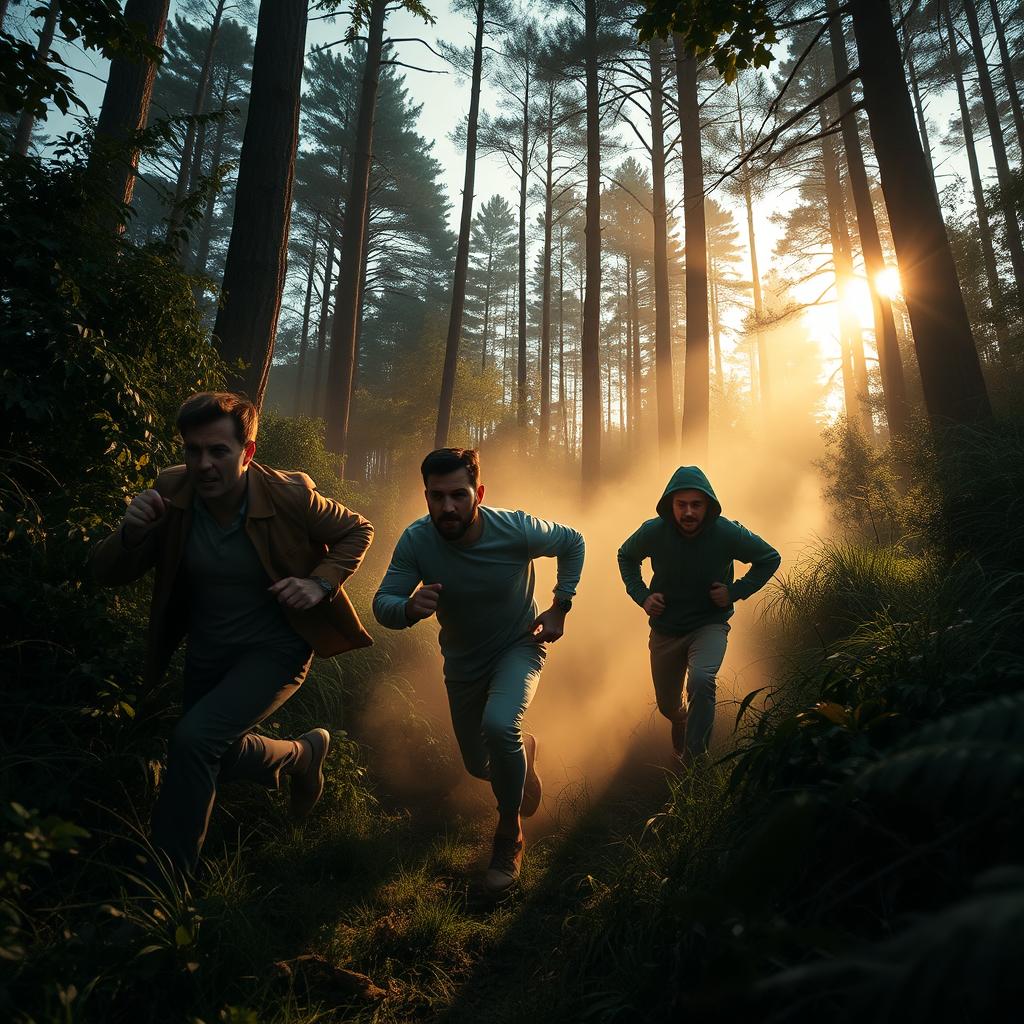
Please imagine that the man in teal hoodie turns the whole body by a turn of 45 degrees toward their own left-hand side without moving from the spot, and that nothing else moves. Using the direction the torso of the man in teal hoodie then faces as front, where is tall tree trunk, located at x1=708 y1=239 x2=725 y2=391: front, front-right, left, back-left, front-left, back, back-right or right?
back-left

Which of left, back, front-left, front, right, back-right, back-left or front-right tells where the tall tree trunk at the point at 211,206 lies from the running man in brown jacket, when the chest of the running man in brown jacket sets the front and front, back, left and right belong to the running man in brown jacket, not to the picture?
back-right

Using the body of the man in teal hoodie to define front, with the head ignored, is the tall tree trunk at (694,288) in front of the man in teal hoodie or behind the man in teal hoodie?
behind

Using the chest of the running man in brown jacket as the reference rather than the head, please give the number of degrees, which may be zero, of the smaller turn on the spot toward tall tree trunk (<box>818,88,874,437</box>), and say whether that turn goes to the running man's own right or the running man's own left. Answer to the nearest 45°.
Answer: approximately 180°

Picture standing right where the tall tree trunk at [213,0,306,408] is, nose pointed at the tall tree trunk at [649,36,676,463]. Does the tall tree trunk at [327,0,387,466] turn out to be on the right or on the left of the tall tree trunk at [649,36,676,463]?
left

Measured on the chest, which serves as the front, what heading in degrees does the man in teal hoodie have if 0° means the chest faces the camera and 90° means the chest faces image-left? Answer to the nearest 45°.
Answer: approximately 0°
